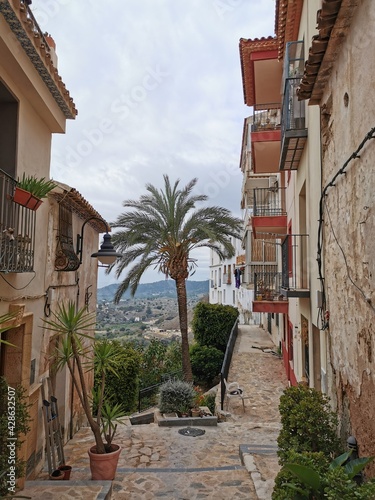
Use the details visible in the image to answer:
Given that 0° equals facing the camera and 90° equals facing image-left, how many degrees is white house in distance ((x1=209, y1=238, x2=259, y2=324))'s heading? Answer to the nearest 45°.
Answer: approximately 45°

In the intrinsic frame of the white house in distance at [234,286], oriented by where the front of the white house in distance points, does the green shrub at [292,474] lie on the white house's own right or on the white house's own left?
on the white house's own left

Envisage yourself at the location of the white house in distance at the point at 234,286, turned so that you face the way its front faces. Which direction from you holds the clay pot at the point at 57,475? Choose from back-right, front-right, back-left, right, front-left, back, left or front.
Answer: front-left

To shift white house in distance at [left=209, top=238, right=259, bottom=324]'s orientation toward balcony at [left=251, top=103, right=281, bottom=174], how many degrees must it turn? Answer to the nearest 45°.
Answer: approximately 45° to its left

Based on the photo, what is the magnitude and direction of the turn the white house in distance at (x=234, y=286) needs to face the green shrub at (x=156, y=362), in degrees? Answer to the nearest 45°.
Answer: approximately 45° to its left

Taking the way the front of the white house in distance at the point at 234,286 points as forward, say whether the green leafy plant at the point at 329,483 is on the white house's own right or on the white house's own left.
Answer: on the white house's own left

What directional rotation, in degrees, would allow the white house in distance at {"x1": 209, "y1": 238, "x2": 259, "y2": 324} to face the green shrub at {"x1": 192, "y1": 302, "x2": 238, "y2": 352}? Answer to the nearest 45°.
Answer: approximately 45° to its left
